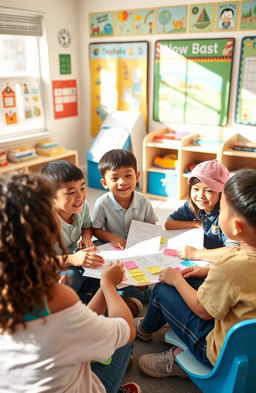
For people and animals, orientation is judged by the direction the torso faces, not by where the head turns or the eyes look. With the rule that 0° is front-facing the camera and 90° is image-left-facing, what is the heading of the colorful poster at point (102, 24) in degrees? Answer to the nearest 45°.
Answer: approximately 0°

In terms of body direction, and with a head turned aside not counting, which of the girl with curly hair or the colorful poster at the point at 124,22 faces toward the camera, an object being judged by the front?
the colorful poster

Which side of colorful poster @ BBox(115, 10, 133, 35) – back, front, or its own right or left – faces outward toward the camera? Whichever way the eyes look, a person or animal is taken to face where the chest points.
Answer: front

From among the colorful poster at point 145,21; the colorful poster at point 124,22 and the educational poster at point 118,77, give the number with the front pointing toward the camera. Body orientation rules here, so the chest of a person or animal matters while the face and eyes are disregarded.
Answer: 3

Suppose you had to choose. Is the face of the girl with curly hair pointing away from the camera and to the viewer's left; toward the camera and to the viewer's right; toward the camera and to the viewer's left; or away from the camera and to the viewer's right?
away from the camera and to the viewer's right

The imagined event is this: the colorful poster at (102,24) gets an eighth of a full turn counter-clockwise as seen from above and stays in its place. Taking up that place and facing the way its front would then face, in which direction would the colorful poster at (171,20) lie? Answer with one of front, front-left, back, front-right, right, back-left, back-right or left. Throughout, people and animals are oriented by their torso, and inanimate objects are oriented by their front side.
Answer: front

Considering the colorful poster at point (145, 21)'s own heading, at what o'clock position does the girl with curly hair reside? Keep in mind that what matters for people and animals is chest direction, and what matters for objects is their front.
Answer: The girl with curly hair is roughly at 12 o'clock from the colorful poster.

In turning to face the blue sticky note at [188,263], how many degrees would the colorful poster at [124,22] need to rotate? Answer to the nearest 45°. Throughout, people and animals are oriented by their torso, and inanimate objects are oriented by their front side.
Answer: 0° — it already faces it

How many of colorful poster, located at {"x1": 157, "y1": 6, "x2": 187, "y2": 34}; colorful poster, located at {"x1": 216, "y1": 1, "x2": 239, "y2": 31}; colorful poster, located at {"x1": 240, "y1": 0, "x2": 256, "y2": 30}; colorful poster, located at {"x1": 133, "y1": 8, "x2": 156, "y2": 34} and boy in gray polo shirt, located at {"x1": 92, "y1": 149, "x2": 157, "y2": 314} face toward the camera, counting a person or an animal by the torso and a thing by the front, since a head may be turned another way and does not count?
5

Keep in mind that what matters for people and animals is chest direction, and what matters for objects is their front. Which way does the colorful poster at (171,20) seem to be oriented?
toward the camera

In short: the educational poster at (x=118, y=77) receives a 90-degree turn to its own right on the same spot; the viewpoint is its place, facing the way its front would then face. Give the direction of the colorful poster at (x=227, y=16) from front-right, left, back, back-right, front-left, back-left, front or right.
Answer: back-left

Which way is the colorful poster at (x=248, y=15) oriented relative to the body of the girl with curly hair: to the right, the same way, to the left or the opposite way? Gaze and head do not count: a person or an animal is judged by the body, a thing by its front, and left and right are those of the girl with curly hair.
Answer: the opposite way

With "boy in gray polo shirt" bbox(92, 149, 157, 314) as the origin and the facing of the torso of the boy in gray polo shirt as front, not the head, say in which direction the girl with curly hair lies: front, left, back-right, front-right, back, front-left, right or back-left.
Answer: front

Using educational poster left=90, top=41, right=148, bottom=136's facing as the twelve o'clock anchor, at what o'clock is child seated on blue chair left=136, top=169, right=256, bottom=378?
The child seated on blue chair is roughly at 12 o'clock from the educational poster.

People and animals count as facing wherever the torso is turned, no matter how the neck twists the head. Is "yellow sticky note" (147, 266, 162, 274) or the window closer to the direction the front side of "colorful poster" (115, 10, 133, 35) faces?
the yellow sticky note

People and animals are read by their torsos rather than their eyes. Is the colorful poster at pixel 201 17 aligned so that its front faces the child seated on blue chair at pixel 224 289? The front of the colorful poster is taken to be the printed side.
yes

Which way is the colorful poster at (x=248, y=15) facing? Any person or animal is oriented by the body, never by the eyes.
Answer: toward the camera

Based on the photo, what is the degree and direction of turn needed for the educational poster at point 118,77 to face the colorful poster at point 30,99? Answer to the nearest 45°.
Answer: approximately 90° to its right
